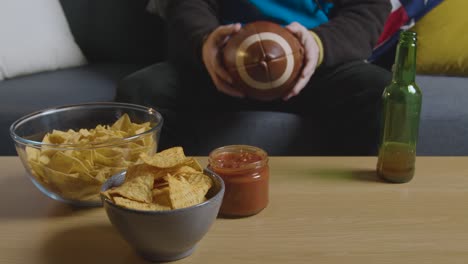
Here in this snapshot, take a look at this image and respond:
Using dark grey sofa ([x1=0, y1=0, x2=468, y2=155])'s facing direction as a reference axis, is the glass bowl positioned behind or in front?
in front

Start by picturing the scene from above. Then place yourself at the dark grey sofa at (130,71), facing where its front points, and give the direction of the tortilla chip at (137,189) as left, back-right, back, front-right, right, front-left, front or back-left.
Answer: front

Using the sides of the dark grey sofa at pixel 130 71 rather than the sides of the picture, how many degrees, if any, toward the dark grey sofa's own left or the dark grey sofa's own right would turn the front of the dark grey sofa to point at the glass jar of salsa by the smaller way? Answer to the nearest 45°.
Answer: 0° — it already faces it

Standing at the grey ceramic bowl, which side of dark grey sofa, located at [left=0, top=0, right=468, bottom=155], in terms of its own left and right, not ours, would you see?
front

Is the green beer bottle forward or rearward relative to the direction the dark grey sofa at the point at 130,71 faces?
forward

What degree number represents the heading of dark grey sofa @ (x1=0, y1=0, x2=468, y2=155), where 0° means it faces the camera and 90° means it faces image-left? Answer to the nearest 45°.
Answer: approximately 0°
